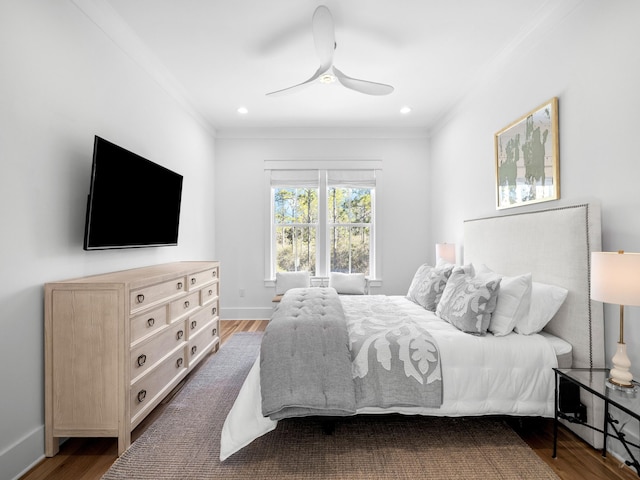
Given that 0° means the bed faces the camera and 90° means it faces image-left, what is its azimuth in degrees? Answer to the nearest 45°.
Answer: approximately 90°

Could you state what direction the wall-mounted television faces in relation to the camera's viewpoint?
facing the viewer and to the right of the viewer

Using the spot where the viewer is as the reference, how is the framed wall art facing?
facing the viewer and to the left of the viewer

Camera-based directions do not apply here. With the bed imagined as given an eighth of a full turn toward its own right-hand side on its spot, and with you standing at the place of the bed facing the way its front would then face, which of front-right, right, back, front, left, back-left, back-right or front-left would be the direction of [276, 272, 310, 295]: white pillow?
front

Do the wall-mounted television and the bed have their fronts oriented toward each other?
yes

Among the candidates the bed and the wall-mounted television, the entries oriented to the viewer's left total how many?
1

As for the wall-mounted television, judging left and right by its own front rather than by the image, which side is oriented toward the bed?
front

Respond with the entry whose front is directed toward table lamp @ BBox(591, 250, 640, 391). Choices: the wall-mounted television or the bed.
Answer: the wall-mounted television

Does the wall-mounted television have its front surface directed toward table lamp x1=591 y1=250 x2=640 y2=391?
yes

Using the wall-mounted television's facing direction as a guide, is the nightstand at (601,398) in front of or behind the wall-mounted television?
in front

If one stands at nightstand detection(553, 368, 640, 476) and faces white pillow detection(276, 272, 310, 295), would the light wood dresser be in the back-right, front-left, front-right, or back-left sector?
front-left

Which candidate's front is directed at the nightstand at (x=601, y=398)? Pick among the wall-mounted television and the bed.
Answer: the wall-mounted television

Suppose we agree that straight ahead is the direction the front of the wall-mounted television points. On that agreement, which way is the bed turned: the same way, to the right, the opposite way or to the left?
the opposite way

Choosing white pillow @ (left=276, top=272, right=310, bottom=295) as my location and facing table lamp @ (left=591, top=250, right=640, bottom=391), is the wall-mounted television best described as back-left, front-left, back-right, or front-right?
front-right

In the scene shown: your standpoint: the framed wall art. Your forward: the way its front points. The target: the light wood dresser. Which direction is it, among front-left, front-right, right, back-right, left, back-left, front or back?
front
